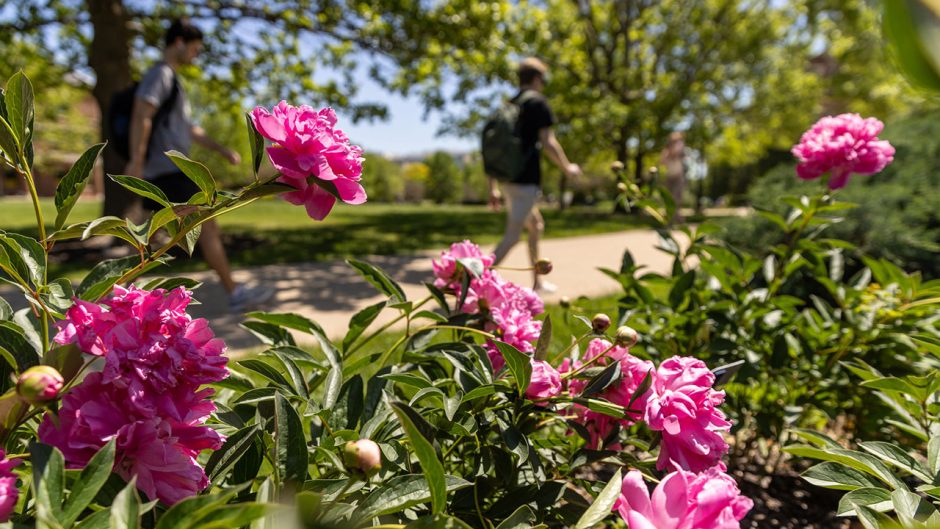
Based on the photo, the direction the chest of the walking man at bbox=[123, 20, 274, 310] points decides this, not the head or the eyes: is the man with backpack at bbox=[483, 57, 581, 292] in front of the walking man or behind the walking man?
in front

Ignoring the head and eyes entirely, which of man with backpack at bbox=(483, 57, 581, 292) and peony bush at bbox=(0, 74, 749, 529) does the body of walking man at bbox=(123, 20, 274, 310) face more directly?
the man with backpack

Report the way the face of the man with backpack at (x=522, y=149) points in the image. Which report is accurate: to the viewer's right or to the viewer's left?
to the viewer's right

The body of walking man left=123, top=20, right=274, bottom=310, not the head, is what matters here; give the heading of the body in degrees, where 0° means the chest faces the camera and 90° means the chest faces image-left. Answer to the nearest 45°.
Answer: approximately 270°

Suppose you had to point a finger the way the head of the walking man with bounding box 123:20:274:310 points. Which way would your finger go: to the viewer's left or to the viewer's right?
to the viewer's right

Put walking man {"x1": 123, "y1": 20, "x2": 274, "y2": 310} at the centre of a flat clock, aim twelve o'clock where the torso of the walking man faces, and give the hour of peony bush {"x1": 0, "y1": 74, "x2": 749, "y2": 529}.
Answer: The peony bush is roughly at 3 o'clock from the walking man.
